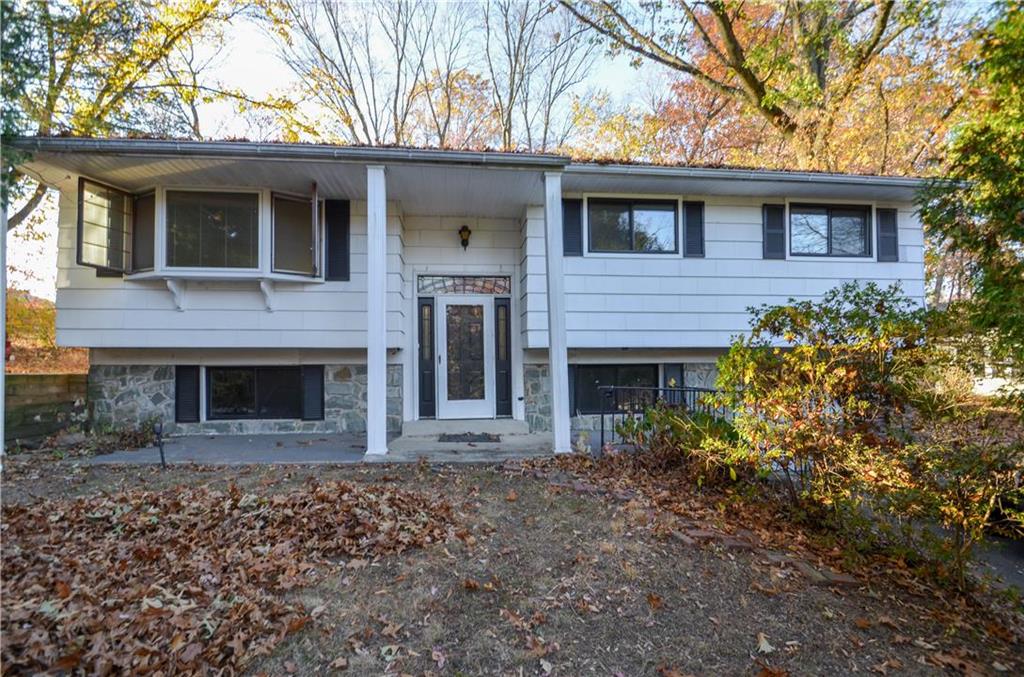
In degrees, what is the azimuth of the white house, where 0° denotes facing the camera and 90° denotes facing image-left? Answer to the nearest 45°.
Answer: approximately 0°

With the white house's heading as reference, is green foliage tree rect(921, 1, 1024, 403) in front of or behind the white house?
in front

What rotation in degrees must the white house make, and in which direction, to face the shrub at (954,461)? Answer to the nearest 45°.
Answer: approximately 45° to its left

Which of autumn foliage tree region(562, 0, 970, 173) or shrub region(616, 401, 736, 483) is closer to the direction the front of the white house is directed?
the shrub

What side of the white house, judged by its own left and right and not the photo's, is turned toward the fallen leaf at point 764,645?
front

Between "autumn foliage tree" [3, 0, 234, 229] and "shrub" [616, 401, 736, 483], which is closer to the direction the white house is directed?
the shrub

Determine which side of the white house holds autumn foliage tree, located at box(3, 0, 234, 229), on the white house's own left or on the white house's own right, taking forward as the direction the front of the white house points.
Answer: on the white house's own right

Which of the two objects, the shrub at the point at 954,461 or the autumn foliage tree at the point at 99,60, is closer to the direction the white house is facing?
the shrub

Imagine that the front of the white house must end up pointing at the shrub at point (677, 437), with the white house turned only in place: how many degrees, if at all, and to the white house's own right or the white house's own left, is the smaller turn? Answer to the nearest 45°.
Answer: approximately 45° to the white house's own left
